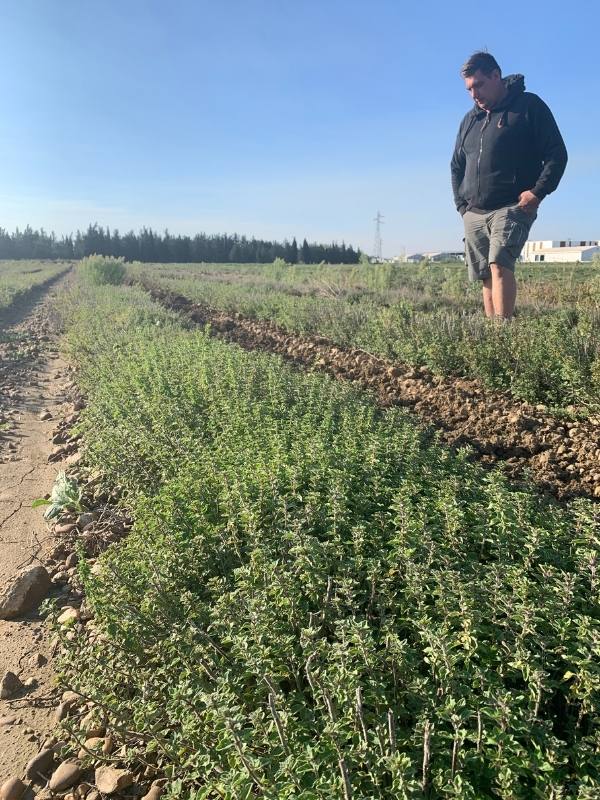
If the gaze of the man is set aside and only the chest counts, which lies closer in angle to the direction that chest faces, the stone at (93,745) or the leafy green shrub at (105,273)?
the stone

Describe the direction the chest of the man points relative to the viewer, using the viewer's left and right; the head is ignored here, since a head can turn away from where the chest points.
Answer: facing the viewer and to the left of the viewer

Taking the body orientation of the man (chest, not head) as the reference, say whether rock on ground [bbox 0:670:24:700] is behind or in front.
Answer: in front

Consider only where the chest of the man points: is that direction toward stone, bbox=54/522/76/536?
yes

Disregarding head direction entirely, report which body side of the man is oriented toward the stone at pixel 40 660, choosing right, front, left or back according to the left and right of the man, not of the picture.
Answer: front

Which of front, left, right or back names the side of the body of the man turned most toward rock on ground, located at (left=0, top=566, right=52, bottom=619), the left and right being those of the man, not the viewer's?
front

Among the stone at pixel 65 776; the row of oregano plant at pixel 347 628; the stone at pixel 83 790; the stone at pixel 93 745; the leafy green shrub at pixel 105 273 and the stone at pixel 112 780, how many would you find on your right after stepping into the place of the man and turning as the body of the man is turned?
1

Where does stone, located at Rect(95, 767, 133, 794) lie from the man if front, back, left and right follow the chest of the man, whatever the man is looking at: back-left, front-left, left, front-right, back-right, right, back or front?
front-left

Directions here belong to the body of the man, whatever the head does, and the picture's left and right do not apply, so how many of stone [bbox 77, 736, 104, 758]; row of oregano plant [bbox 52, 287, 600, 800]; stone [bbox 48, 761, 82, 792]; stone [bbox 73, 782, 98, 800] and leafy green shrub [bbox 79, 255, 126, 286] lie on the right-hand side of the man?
1

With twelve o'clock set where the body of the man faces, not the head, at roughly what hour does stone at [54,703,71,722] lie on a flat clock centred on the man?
The stone is roughly at 11 o'clock from the man.

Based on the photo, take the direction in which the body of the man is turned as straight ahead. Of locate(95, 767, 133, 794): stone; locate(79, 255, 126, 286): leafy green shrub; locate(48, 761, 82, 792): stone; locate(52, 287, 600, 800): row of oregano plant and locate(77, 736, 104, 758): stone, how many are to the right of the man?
1

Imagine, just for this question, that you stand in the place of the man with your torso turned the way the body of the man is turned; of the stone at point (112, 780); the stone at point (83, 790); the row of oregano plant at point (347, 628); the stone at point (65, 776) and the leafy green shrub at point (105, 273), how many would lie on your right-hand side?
1

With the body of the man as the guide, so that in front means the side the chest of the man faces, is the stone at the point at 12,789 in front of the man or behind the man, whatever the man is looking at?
in front

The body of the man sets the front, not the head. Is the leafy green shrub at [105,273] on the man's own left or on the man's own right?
on the man's own right

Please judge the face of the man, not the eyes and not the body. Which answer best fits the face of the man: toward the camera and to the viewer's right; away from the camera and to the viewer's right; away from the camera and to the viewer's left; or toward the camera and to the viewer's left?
toward the camera and to the viewer's left
